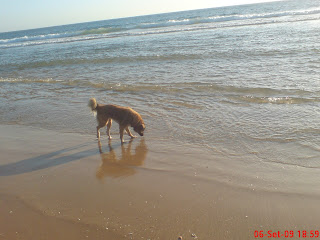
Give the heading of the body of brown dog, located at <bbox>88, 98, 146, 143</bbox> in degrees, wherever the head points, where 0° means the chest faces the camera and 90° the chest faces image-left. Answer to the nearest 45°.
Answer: approximately 270°
